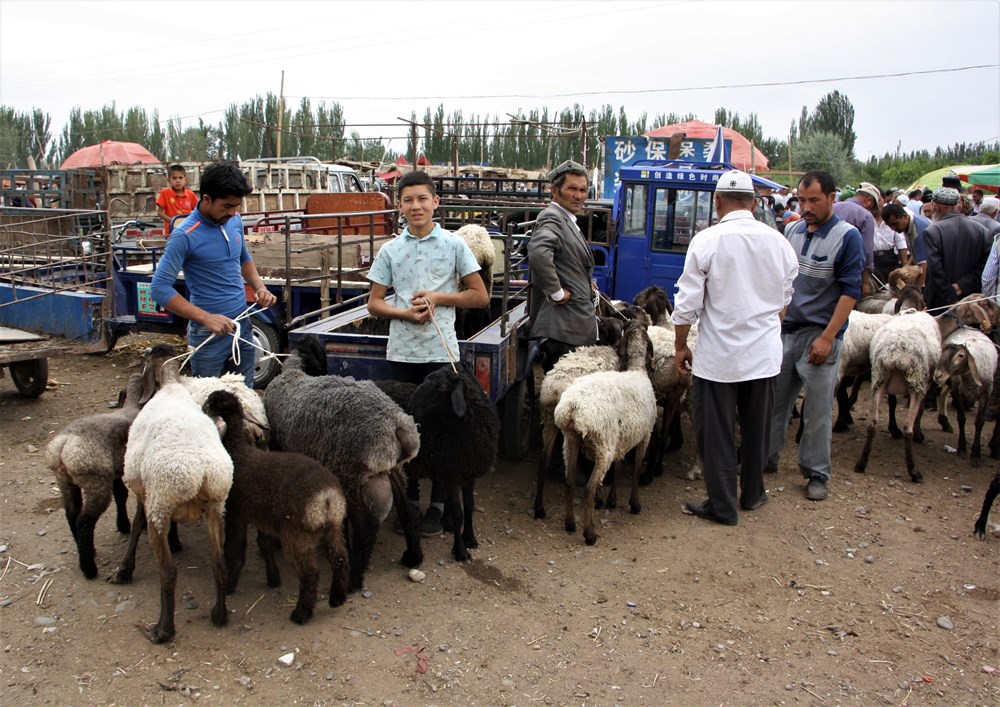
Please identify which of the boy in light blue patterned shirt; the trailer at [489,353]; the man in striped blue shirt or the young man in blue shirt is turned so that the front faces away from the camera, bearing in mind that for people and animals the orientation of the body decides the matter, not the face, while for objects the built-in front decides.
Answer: the trailer

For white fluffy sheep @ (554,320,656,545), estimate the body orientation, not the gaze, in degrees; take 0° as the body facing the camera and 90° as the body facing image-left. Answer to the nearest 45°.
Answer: approximately 225°

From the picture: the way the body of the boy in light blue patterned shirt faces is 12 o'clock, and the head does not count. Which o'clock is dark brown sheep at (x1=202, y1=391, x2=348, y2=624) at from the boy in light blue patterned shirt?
The dark brown sheep is roughly at 1 o'clock from the boy in light blue patterned shirt.

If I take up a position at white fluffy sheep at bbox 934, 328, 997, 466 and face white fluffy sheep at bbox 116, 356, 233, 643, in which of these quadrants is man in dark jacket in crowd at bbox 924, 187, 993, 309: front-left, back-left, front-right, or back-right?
back-right

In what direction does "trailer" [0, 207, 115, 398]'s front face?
to the viewer's left

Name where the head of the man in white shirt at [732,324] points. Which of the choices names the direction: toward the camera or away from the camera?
away from the camera

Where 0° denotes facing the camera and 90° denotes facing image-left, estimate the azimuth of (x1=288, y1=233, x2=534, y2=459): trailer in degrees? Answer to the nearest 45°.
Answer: approximately 180°

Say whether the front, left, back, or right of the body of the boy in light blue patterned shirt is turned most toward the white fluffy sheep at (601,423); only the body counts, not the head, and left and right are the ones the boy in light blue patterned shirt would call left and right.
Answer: left

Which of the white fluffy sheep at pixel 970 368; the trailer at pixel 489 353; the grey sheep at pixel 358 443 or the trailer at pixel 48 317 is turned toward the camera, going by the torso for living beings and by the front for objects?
the white fluffy sheep

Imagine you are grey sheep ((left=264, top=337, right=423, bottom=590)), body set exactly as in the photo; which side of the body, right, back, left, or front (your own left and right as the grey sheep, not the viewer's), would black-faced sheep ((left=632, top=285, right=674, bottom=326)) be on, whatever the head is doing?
right

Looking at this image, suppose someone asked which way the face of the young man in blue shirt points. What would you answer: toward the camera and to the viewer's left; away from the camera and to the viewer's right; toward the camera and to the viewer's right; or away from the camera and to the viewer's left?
toward the camera and to the viewer's right
